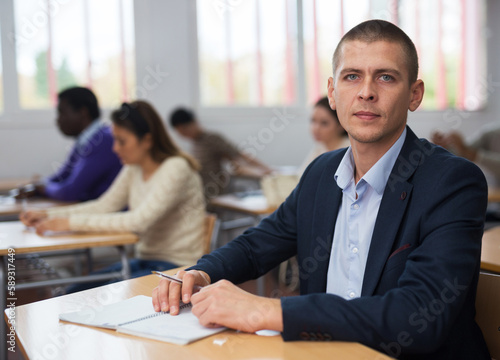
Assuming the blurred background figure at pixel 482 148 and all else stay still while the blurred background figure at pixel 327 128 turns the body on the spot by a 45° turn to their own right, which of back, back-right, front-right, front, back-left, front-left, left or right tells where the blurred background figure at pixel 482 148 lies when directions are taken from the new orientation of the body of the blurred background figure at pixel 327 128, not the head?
back-right

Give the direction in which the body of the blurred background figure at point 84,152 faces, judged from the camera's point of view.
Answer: to the viewer's left

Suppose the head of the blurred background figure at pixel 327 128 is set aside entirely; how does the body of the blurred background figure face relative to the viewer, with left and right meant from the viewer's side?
facing the viewer and to the left of the viewer

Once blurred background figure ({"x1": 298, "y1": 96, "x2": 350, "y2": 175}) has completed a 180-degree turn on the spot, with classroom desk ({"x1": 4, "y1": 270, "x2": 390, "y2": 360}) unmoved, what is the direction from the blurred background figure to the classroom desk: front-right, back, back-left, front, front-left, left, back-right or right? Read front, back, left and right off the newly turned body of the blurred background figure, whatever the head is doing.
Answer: back-right

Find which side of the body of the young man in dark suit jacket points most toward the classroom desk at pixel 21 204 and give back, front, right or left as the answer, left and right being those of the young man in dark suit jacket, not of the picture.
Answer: right

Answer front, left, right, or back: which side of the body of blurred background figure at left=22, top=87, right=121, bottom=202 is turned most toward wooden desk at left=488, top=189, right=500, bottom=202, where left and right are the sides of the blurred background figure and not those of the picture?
back

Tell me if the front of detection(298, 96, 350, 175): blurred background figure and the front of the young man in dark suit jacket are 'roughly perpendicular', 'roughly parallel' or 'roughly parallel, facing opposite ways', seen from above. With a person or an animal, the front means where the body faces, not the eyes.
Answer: roughly parallel

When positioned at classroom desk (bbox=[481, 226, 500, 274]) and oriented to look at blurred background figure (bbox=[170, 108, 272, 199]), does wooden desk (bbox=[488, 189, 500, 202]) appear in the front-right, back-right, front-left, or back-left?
front-right

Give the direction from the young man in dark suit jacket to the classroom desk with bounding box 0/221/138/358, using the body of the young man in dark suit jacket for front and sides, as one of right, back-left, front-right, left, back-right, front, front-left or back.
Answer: right

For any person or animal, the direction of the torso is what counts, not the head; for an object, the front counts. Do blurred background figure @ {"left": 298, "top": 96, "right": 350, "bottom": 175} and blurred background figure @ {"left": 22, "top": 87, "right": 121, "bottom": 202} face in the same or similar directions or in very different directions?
same or similar directions

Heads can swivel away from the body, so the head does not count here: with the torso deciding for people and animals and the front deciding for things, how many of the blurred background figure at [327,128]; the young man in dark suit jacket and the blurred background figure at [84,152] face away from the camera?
0
